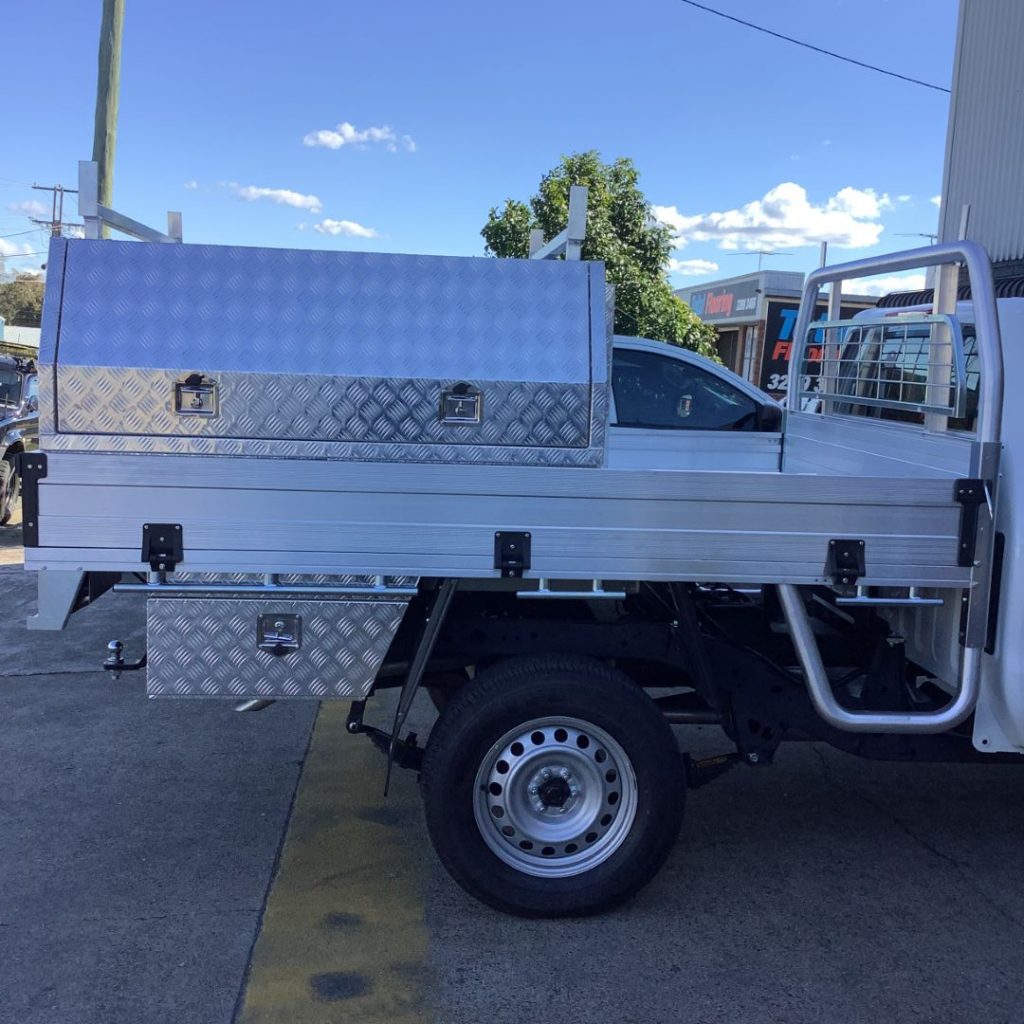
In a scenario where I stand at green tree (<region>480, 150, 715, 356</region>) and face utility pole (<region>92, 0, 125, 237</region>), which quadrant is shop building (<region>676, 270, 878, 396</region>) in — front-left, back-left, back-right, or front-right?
back-right

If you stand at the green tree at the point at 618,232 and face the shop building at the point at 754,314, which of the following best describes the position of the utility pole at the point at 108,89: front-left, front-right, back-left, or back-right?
back-left

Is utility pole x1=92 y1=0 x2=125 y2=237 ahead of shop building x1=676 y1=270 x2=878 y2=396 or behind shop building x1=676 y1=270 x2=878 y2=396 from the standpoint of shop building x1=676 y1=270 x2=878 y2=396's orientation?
ahead

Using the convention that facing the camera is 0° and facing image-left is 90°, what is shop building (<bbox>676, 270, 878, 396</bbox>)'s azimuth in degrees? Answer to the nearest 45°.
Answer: approximately 45°

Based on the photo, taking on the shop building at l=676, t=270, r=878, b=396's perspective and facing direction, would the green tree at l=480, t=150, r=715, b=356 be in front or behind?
in front
